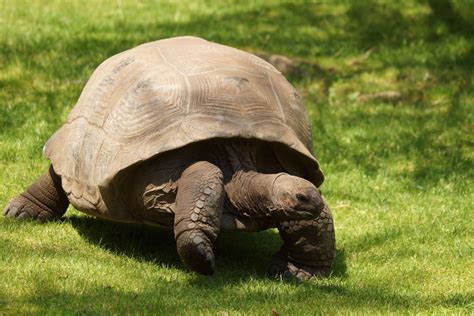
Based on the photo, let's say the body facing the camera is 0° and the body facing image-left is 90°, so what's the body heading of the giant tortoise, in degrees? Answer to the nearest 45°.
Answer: approximately 315°
